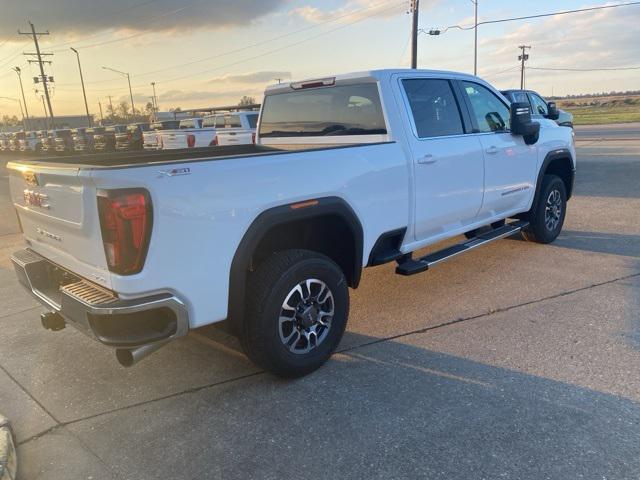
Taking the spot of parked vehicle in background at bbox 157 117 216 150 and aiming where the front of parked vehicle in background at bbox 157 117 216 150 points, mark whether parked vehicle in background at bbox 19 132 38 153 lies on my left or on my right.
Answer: on my left

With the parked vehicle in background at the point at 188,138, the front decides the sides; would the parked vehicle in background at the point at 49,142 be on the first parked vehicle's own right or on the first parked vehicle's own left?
on the first parked vehicle's own left

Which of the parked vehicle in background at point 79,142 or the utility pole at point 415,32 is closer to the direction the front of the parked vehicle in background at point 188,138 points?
the utility pole

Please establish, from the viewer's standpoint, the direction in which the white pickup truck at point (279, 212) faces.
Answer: facing away from the viewer and to the right of the viewer

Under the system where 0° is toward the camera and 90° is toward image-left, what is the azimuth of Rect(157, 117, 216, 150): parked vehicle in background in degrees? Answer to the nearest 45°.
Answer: approximately 225°

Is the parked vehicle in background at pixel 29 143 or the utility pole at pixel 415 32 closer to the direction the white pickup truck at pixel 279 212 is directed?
the utility pole

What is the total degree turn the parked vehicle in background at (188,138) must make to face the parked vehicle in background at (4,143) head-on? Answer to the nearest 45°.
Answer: approximately 90° to its left

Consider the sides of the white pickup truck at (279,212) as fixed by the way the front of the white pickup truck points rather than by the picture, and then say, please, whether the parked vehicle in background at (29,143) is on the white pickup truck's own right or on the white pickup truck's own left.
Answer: on the white pickup truck's own left

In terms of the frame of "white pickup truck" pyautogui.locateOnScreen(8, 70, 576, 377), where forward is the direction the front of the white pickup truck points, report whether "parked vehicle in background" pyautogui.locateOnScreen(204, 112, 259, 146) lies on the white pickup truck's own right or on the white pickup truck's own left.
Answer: on the white pickup truck's own left

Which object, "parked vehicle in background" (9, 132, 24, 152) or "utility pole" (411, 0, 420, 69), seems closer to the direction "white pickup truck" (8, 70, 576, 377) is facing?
the utility pole

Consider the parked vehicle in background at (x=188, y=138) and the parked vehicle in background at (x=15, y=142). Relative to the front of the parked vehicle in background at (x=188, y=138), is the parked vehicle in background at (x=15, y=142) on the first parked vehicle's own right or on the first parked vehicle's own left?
on the first parked vehicle's own left

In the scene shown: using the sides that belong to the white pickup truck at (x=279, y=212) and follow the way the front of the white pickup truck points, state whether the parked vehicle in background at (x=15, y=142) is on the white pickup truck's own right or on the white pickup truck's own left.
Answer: on the white pickup truck's own left
